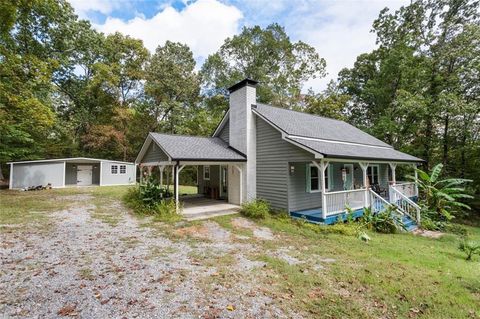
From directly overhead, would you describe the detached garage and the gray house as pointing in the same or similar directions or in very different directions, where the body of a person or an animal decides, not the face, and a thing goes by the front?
same or similar directions

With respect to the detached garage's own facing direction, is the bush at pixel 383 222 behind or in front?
in front

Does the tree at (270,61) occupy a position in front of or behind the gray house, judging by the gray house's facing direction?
behind

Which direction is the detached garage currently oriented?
toward the camera

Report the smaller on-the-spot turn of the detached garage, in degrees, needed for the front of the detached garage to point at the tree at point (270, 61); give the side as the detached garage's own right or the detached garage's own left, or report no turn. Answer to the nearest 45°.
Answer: approximately 90° to the detached garage's own left

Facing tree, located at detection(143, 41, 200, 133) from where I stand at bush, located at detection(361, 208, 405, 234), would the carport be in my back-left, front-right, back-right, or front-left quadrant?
front-left

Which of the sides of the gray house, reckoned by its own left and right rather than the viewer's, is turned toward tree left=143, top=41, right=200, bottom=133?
back

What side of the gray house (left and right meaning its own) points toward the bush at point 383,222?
front

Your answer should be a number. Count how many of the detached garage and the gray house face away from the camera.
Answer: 0
